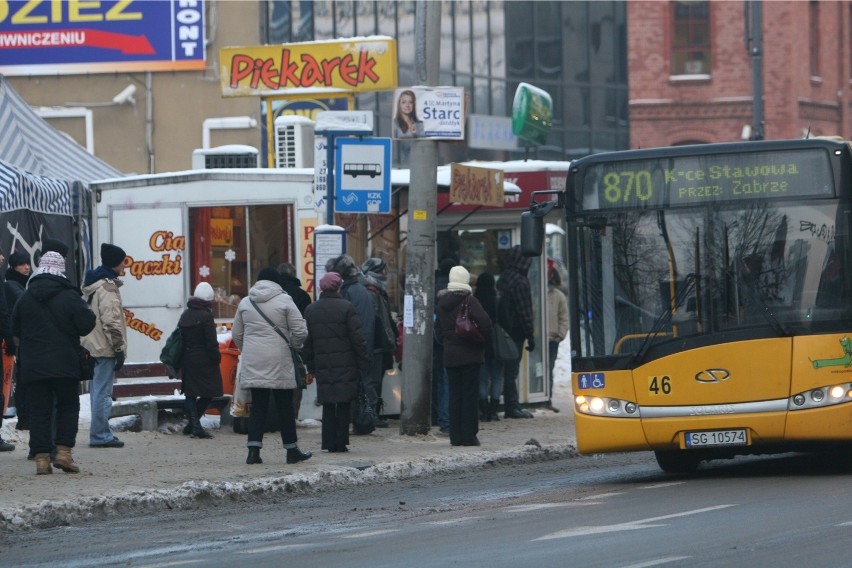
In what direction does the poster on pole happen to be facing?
toward the camera

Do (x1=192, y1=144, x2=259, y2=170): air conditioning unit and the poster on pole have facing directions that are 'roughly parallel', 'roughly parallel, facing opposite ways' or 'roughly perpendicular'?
roughly parallel

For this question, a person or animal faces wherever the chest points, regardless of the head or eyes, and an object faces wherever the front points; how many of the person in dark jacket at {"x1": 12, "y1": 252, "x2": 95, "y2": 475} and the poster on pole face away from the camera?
1

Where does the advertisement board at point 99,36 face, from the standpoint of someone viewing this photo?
facing the viewer

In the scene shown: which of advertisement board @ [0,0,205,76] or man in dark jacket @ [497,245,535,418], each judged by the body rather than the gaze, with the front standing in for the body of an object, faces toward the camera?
the advertisement board

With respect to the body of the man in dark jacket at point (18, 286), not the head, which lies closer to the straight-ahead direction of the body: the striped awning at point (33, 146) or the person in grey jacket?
the person in grey jacket

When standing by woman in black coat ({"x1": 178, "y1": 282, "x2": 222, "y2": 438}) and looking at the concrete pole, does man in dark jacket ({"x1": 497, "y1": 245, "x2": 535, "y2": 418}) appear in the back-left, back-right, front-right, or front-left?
front-left

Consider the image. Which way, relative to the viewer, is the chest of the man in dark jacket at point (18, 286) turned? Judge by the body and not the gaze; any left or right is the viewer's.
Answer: facing the viewer and to the right of the viewer

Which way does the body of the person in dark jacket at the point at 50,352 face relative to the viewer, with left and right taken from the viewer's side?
facing away from the viewer

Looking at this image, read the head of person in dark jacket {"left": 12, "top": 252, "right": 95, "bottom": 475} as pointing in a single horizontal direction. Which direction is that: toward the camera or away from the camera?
away from the camera

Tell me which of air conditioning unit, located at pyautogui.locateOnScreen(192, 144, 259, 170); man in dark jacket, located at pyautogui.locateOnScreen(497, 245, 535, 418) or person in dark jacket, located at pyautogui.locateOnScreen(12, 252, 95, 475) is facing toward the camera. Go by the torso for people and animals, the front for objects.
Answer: the air conditioning unit

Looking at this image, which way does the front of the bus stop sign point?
toward the camera

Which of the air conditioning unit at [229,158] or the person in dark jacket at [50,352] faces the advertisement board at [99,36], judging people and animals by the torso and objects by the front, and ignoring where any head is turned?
the person in dark jacket

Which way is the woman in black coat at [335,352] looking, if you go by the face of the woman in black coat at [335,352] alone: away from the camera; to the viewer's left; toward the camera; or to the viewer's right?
away from the camera
